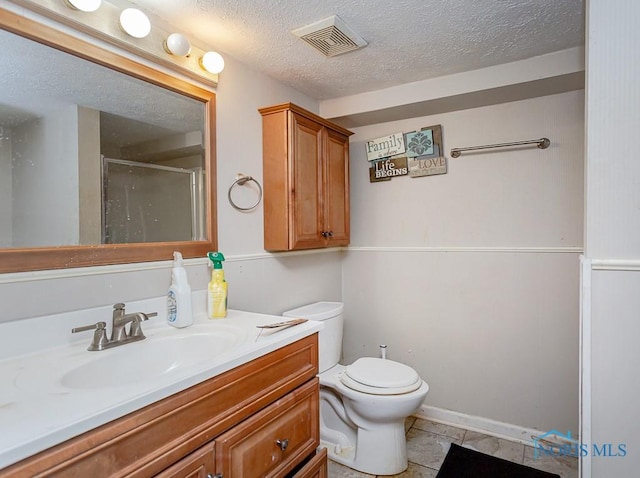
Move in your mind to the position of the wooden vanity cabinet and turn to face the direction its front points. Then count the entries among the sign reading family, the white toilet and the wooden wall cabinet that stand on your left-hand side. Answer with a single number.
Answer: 3

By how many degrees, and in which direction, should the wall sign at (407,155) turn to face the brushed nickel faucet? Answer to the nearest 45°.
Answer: approximately 45° to its right

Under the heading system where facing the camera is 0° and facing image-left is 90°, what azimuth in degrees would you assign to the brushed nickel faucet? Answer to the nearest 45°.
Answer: approximately 315°

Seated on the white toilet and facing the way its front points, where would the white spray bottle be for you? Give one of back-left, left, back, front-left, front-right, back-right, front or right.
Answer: right

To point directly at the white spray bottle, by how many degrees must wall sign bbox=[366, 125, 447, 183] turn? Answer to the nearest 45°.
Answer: approximately 45° to its right

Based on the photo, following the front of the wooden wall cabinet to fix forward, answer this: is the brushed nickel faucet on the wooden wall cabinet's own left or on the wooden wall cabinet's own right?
on the wooden wall cabinet's own right

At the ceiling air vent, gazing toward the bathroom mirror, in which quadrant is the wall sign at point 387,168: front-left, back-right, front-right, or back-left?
back-right

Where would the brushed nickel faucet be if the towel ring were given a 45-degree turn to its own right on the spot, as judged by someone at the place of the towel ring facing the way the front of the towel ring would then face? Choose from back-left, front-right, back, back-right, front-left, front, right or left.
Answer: front-right

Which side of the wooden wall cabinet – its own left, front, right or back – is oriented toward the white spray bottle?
right

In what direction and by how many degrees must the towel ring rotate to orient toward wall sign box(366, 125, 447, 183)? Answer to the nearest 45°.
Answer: approximately 45° to its left
